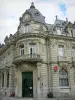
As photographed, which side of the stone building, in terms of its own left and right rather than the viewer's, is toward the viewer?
front
